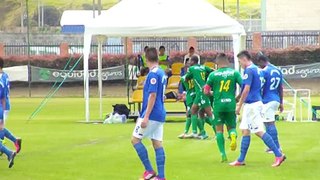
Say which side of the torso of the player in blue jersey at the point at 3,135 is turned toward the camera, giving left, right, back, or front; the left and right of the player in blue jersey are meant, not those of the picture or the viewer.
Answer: left

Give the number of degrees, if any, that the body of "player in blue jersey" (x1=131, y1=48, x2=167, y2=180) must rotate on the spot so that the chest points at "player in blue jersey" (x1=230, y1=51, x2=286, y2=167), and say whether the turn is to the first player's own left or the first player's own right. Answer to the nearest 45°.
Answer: approximately 90° to the first player's own right

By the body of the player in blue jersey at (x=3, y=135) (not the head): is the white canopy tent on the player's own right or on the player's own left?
on the player's own right

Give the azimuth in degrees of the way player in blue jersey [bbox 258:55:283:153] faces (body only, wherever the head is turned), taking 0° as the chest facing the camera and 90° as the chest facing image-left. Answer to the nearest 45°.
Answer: approximately 135°

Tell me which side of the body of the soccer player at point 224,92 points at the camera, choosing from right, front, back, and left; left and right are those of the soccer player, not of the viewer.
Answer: back

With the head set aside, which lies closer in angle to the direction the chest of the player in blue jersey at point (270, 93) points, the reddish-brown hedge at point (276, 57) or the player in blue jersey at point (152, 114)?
the reddish-brown hedge

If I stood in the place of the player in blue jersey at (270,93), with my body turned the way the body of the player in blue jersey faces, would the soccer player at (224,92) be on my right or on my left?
on my left

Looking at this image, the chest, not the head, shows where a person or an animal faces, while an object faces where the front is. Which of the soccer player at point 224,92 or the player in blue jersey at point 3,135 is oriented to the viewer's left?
the player in blue jersey

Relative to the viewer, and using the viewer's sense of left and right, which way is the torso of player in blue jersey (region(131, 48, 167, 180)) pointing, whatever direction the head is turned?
facing away from the viewer and to the left of the viewer

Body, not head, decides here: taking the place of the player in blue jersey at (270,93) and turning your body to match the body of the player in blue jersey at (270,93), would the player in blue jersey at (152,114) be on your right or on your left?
on your left
